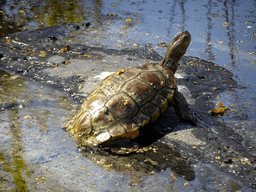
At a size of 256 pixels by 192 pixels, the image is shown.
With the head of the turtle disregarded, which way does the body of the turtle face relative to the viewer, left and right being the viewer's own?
facing away from the viewer and to the right of the viewer
